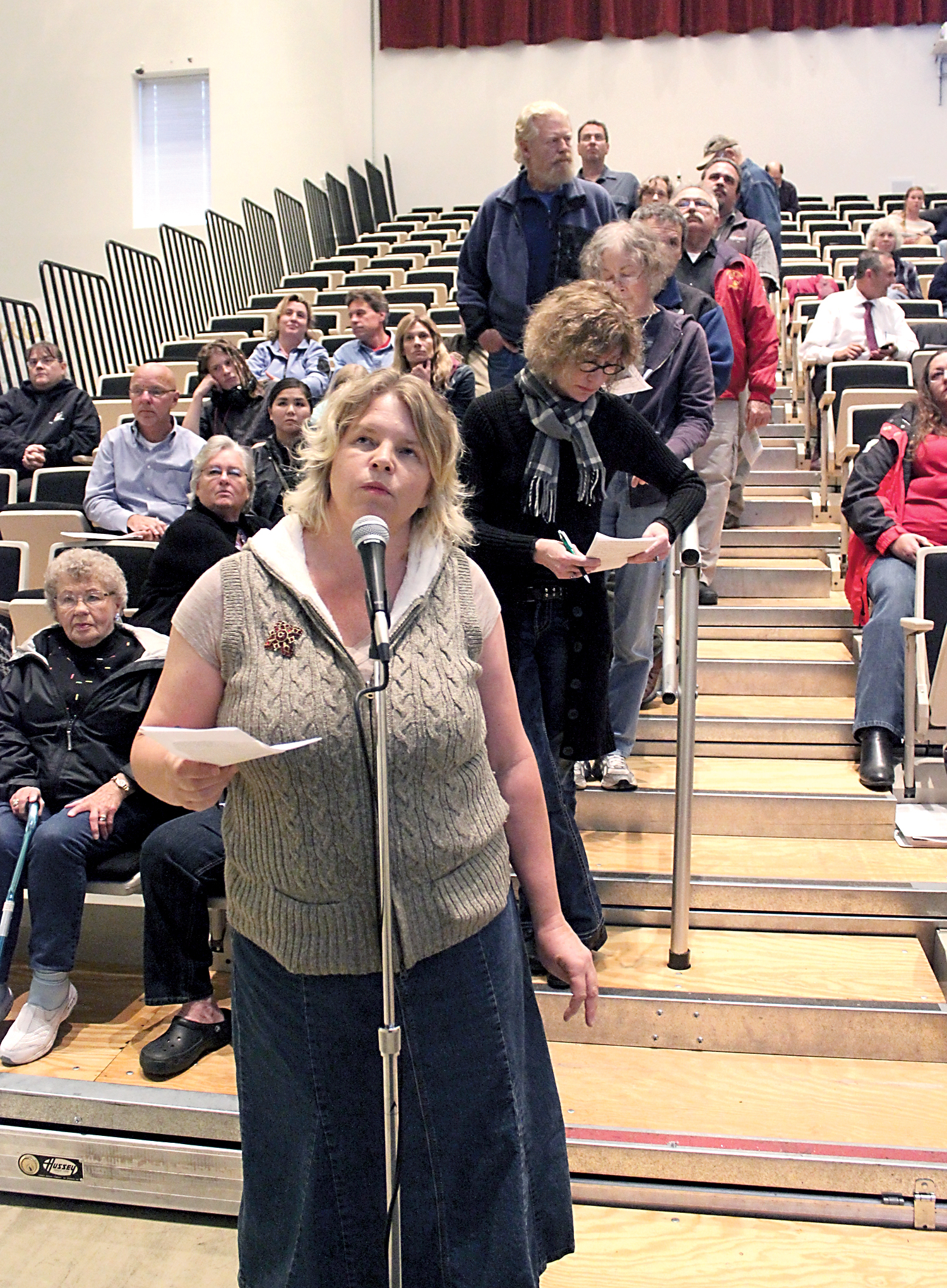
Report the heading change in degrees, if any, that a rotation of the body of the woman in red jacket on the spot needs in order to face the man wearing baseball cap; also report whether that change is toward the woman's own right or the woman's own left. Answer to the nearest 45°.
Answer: approximately 180°

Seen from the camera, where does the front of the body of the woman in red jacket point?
toward the camera

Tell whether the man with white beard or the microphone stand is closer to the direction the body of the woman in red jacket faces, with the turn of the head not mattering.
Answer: the microphone stand

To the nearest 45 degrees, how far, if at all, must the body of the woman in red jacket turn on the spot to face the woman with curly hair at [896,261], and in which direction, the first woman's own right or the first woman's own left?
approximately 180°

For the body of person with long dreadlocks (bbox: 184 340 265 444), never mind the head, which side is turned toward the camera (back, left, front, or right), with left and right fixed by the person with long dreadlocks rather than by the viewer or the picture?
front

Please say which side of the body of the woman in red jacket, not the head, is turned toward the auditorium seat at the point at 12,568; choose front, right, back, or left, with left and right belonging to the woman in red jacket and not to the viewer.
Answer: right

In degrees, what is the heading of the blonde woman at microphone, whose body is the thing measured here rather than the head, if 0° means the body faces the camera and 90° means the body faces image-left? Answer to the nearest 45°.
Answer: approximately 0°

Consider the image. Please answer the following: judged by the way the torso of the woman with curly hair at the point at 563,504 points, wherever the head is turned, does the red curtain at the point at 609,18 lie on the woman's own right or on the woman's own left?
on the woman's own left

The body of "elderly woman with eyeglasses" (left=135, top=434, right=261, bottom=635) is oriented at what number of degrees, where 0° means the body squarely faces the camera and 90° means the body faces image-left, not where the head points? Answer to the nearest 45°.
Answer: approximately 315°

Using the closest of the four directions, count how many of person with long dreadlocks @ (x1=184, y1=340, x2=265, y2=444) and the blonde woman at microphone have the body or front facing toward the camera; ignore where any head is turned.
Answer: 2

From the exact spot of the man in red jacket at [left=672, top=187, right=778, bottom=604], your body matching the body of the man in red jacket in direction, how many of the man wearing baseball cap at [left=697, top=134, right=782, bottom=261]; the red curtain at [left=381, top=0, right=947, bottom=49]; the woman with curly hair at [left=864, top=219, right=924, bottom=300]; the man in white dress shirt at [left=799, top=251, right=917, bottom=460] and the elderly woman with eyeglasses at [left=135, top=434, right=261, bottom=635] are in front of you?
1
